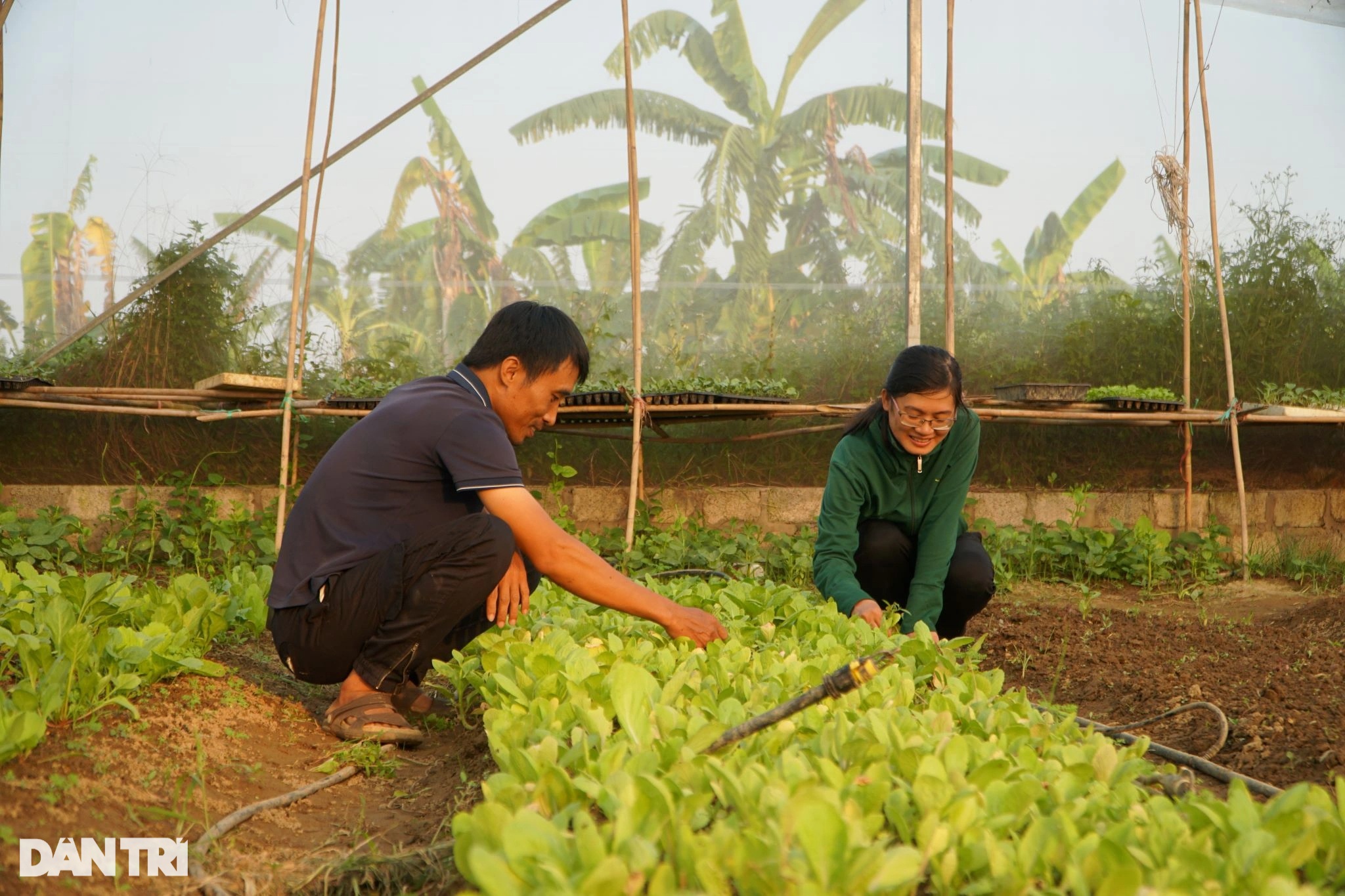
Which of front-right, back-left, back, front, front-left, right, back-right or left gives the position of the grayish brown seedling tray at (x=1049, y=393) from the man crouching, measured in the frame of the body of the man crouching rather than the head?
front-left

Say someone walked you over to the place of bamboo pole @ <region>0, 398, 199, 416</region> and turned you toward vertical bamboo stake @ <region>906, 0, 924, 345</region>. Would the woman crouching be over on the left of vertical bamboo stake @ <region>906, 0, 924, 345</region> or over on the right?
right

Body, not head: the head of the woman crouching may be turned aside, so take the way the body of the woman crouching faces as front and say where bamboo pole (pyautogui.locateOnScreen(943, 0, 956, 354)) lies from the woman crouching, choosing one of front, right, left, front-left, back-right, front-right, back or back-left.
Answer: back

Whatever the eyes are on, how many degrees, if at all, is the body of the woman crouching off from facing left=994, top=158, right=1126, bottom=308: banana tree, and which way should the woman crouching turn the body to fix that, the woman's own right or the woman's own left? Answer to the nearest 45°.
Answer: approximately 180°

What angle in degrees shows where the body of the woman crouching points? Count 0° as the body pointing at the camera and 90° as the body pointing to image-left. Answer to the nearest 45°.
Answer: approximately 0°

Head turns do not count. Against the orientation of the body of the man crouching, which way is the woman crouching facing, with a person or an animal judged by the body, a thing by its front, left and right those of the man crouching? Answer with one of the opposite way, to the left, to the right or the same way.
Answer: to the right

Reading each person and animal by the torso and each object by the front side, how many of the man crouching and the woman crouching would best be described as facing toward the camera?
1

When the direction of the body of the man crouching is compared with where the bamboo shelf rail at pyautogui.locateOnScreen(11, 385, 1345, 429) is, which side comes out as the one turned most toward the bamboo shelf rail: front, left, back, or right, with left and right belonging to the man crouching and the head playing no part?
left

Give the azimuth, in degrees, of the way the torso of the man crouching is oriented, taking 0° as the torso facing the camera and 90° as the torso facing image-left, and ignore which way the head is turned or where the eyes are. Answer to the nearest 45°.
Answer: approximately 270°

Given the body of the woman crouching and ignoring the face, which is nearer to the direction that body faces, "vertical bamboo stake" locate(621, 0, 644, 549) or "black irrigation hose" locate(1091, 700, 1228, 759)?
the black irrigation hose

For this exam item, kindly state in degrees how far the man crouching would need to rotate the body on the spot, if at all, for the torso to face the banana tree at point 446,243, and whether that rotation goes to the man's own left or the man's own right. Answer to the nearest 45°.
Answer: approximately 90° to the man's own left
